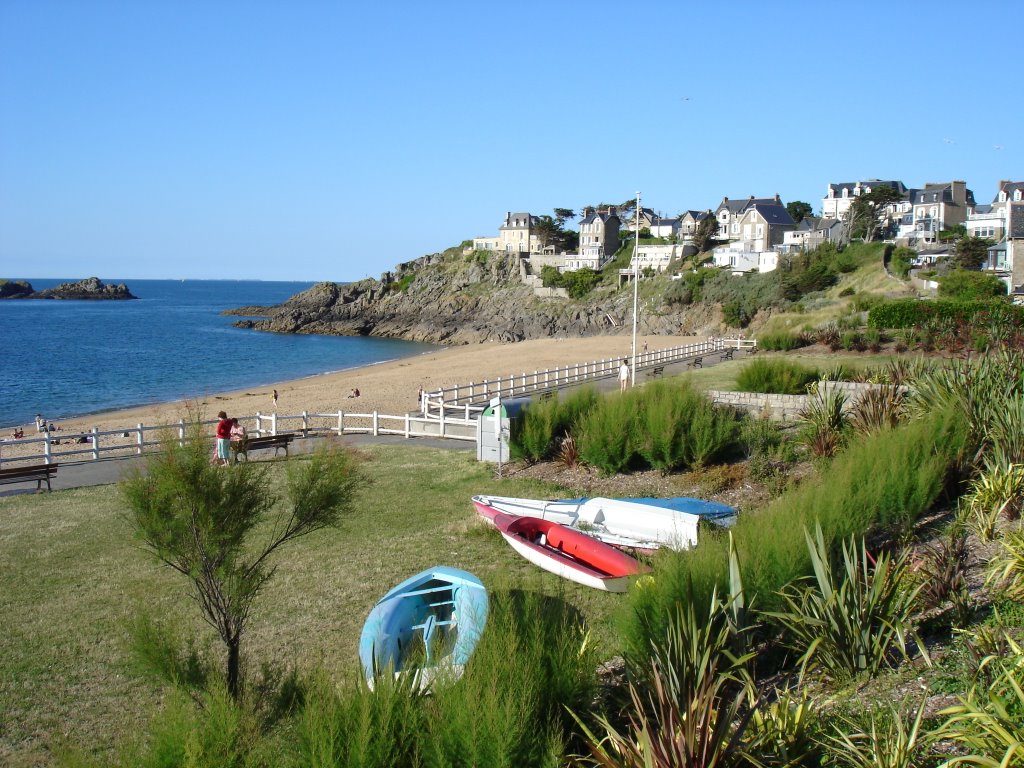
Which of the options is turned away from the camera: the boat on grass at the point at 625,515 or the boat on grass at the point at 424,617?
the boat on grass at the point at 424,617

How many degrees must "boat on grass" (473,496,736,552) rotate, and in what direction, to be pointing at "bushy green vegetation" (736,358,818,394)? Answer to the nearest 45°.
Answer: approximately 90° to its right

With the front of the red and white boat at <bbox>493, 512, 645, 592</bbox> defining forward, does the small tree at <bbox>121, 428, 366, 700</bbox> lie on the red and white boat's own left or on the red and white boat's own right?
on the red and white boat's own left

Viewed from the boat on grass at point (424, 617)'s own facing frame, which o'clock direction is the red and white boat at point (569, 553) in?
The red and white boat is roughly at 1 o'clock from the boat on grass.

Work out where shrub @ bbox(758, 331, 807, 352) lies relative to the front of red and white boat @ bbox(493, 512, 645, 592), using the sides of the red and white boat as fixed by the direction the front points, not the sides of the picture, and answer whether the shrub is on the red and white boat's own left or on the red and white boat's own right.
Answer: on the red and white boat's own right

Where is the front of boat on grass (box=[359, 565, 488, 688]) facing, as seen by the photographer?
facing away from the viewer

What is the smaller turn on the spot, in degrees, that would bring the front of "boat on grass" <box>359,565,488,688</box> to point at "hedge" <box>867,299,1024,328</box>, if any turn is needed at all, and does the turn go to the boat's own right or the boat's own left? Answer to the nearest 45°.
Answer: approximately 45° to the boat's own right

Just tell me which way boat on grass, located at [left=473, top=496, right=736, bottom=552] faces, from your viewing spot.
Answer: facing to the left of the viewer

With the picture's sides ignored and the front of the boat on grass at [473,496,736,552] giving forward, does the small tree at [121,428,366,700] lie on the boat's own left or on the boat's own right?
on the boat's own left

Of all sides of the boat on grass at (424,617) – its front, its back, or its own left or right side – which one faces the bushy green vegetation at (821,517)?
right

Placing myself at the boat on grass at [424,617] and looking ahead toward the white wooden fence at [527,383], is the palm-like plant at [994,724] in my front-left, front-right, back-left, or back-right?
back-right

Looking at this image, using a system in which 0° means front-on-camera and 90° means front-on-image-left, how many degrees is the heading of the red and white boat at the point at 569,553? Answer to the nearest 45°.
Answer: approximately 135°

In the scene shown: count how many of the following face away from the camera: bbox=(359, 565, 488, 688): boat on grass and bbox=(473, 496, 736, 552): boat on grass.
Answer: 1
